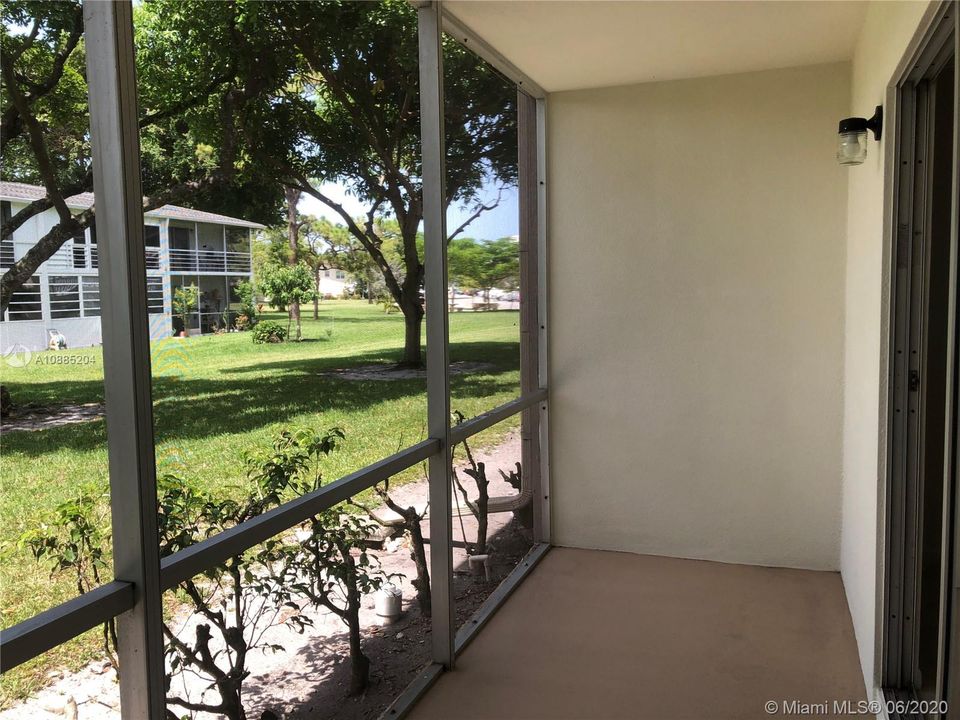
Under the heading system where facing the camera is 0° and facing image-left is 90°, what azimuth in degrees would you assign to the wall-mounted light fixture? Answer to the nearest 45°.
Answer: approximately 90°

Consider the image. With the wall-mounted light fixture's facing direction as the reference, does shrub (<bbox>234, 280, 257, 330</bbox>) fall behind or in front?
in front

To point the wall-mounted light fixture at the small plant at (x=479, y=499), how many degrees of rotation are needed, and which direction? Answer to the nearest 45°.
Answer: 0° — it already faces it

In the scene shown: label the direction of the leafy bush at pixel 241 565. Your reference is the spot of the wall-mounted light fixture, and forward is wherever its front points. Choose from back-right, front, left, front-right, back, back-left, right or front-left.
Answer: front-left

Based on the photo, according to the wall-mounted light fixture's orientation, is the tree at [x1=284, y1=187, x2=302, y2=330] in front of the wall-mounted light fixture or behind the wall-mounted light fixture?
in front

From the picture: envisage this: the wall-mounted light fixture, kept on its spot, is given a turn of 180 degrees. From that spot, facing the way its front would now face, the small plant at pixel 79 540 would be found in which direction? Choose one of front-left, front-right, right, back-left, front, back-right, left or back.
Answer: back-right
